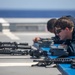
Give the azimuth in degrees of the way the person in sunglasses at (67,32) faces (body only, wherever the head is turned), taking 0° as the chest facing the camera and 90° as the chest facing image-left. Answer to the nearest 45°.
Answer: approximately 90°
